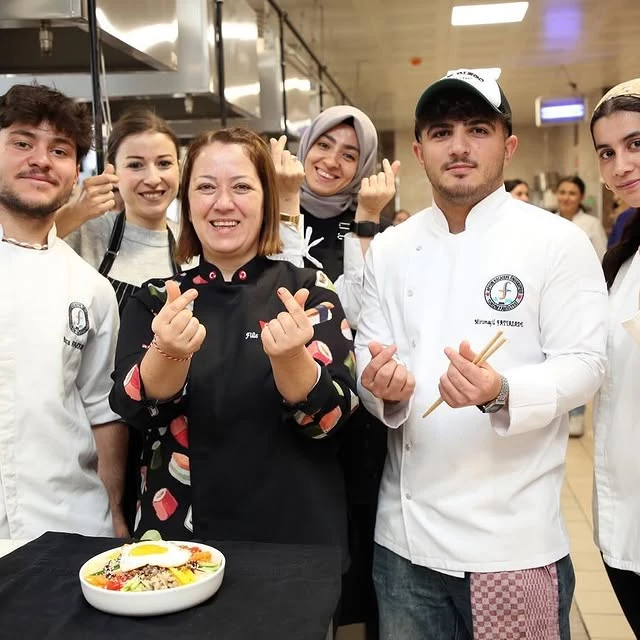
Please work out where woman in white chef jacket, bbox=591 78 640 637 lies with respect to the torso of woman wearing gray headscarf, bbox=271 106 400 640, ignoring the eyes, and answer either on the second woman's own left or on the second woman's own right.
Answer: on the second woman's own left

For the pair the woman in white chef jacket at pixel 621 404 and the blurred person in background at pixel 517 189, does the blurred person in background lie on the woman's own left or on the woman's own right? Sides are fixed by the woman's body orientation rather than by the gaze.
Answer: on the woman's own right

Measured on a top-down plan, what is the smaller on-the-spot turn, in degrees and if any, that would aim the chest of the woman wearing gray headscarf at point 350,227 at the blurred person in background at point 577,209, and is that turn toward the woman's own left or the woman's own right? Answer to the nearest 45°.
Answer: approximately 135° to the woman's own left

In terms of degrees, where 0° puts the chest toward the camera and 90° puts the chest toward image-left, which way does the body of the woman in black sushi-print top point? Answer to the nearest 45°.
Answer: approximately 0°

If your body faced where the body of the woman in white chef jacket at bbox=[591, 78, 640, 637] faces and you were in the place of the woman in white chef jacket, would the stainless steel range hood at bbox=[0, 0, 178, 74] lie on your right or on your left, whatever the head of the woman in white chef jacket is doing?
on your right

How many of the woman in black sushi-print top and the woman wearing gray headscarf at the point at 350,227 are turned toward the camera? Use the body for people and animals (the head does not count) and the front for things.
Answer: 2

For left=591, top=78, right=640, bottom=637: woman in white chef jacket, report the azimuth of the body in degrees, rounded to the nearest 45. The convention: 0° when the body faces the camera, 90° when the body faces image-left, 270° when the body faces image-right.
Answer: approximately 45°
